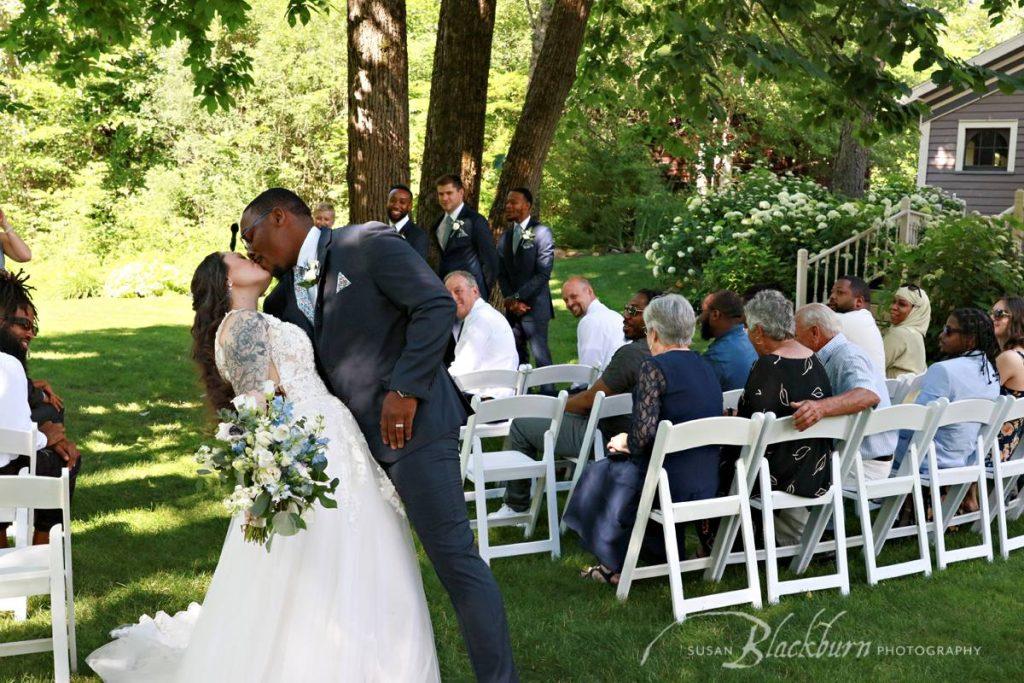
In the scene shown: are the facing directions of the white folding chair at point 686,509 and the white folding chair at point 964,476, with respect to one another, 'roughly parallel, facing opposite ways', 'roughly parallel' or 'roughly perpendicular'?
roughly parallel

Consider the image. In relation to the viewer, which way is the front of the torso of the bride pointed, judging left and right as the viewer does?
facing to the right of the viewer

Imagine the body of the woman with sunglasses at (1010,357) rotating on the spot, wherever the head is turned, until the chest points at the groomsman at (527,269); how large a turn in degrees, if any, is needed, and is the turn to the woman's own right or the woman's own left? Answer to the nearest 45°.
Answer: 0° — they already face them

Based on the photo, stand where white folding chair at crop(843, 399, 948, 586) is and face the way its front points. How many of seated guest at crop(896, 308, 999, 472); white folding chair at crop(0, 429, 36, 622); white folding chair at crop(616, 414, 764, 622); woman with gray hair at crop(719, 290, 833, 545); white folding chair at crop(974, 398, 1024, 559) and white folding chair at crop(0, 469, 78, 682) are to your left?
4

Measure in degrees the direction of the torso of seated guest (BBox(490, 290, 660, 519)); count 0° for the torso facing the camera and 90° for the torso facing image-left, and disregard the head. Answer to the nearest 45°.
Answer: approximately 90°

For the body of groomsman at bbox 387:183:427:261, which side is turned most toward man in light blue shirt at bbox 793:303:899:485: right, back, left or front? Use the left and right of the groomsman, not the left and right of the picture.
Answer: left

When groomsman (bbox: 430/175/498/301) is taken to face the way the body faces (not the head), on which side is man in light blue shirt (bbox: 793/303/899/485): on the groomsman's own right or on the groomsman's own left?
on the groomsman's own left

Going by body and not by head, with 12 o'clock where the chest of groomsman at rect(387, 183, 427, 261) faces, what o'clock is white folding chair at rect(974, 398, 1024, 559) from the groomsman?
The white folding chair is roughly at 9 o'clock from the groomsman.

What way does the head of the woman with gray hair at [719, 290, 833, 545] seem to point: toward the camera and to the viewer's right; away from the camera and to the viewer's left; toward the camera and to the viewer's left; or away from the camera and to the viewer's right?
away from the camera and to the viewer's left

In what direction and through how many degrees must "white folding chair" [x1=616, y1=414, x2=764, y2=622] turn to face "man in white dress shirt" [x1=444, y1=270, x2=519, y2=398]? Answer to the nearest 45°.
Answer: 0° — it already faces them

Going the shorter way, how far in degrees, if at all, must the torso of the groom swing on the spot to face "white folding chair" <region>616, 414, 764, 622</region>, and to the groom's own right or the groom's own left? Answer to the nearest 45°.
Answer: approximately 180°

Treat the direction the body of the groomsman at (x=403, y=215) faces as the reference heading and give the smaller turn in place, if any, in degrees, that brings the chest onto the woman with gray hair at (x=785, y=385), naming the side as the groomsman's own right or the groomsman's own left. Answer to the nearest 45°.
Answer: approximately 90° to the groomsman's own left

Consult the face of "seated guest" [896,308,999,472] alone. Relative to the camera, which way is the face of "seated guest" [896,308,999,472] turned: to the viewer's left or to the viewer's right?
to the viewer's left

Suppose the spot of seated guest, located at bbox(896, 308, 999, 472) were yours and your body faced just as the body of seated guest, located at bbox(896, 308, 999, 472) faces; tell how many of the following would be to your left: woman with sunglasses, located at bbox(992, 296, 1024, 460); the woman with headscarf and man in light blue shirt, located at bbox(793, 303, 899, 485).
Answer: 1

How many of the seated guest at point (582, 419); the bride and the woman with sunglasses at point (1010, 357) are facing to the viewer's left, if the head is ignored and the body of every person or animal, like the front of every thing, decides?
2

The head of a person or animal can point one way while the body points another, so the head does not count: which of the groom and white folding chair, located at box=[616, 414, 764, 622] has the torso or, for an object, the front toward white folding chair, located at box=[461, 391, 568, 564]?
white folding chair, located at box=[616, 414, 764, 622]

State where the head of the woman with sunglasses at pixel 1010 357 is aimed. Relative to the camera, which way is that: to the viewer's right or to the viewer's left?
to the viewer's left
